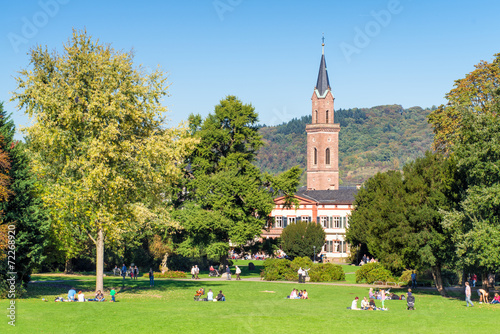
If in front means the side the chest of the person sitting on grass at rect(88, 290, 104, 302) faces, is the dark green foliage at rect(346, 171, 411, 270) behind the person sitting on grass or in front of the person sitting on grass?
behind

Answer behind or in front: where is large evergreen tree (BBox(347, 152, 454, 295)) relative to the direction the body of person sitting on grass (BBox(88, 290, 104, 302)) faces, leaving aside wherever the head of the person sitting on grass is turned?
behind
